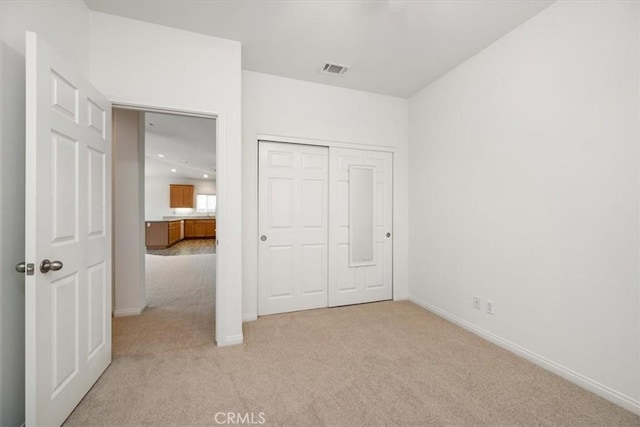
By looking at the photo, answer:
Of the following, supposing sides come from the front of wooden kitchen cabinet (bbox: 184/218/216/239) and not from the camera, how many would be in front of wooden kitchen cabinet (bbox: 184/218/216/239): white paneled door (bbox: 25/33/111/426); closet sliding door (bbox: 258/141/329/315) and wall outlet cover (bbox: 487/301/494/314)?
3

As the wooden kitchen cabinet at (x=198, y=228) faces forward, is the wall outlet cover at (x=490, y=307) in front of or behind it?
in front

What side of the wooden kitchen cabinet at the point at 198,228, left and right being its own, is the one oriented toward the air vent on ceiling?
front

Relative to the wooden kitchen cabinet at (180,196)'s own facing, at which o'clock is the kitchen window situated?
The kitchen window is roughly at 8 o'clock from the wooden kitchen cabinet.

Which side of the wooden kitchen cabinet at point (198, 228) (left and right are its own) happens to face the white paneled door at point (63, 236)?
front

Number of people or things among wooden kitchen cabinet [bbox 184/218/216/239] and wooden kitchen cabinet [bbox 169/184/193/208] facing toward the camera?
2

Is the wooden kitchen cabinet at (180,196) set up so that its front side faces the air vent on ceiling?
yes

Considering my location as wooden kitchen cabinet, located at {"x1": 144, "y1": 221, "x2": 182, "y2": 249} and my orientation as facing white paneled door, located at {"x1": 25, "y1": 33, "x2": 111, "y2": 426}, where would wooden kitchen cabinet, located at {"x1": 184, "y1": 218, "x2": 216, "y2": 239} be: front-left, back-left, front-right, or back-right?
back-left
